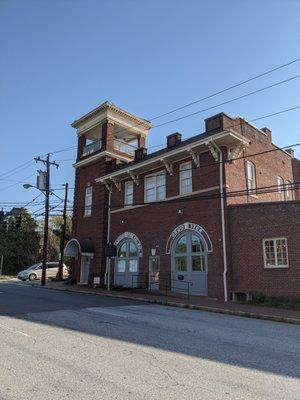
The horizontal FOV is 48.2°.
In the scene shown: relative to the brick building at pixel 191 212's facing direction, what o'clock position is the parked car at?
The parked car is roughly at 3 o'clock from the brick building.

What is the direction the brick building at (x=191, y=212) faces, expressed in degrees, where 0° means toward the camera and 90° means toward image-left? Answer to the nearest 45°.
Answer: approximately 45°
